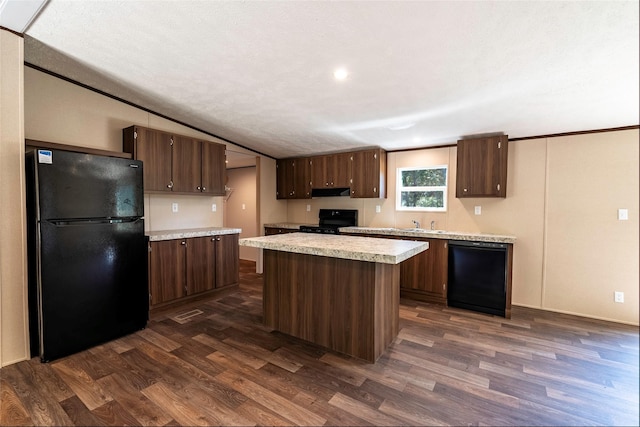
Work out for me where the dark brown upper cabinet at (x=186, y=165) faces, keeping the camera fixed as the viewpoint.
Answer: facing the viewer and to the right of the viewer

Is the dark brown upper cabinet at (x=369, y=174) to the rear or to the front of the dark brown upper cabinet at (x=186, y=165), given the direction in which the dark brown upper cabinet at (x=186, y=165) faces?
to the front

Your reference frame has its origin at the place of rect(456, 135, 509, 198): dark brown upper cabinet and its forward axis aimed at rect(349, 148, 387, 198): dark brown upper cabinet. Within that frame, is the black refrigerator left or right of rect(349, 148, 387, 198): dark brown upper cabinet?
left

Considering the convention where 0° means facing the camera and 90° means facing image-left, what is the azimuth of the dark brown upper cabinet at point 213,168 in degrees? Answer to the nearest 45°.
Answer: approximately 315°

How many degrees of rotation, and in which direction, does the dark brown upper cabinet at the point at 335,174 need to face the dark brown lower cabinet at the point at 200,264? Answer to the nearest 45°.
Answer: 0° — it already faces it

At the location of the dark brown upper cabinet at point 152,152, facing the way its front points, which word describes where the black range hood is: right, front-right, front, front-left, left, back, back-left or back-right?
front-left

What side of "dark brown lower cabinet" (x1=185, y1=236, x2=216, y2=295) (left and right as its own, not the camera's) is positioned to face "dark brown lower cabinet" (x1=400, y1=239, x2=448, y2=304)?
front

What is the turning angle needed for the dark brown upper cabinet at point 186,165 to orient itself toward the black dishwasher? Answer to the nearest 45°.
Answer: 0° — it already faces it
